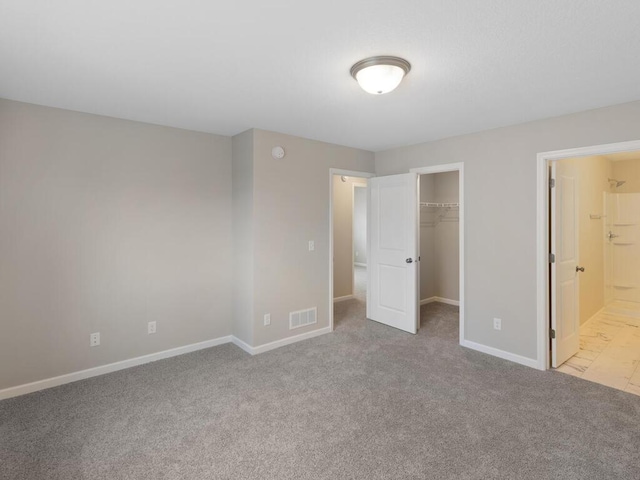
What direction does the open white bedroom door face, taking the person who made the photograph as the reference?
facing the viewer and to the left of the viewer

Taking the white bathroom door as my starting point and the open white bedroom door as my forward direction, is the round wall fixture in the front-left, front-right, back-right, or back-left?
front-left

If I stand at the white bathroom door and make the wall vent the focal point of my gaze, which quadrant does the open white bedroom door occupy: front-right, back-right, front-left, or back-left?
front-right

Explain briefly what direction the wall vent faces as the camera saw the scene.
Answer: facing the viewer and to the right of the viewer

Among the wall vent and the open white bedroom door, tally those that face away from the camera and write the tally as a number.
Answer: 0

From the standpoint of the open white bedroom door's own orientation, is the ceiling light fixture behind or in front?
in front

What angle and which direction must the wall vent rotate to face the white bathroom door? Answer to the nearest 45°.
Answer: approximately 45° to its left

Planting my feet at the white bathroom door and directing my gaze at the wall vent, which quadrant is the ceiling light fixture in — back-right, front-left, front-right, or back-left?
front-left

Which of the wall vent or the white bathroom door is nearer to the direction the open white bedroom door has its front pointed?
the wall vent

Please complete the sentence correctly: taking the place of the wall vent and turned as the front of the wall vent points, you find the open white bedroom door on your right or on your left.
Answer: on your left
